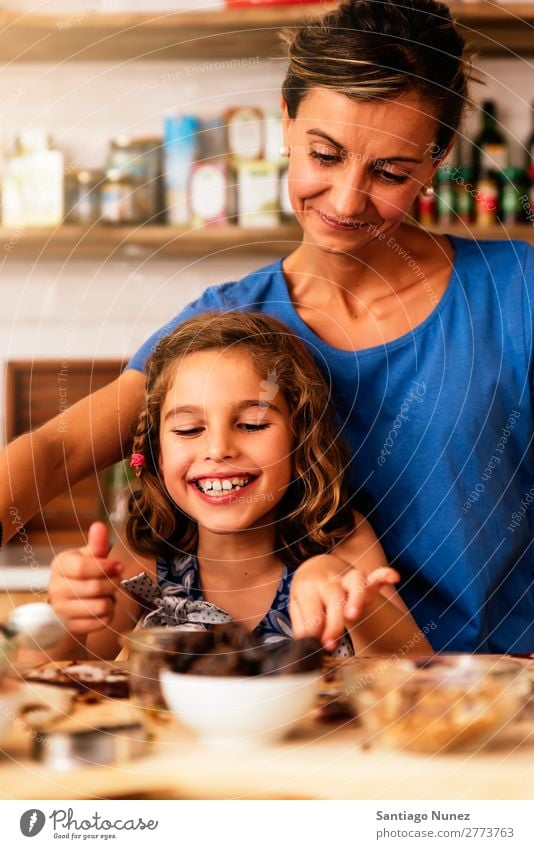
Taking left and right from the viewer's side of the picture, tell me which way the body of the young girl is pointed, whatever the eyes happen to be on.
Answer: facing the viewer

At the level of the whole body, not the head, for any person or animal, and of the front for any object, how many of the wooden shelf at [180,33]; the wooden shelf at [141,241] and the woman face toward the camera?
3

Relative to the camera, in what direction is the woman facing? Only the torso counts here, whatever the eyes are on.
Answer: toward the camera

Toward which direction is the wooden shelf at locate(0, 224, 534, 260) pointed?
toward the camera

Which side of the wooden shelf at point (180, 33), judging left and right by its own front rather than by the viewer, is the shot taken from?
front
